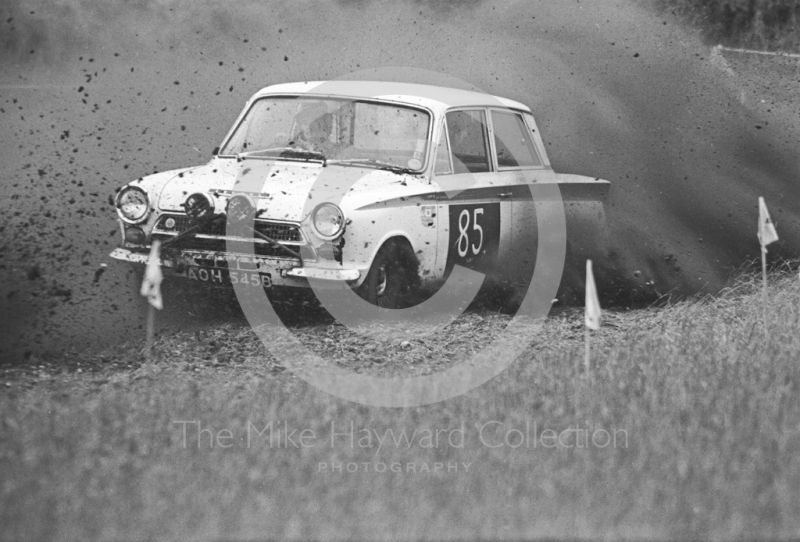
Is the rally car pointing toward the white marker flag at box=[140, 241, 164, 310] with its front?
yes

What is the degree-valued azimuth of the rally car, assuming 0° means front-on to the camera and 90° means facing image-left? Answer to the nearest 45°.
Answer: approximately 45°
